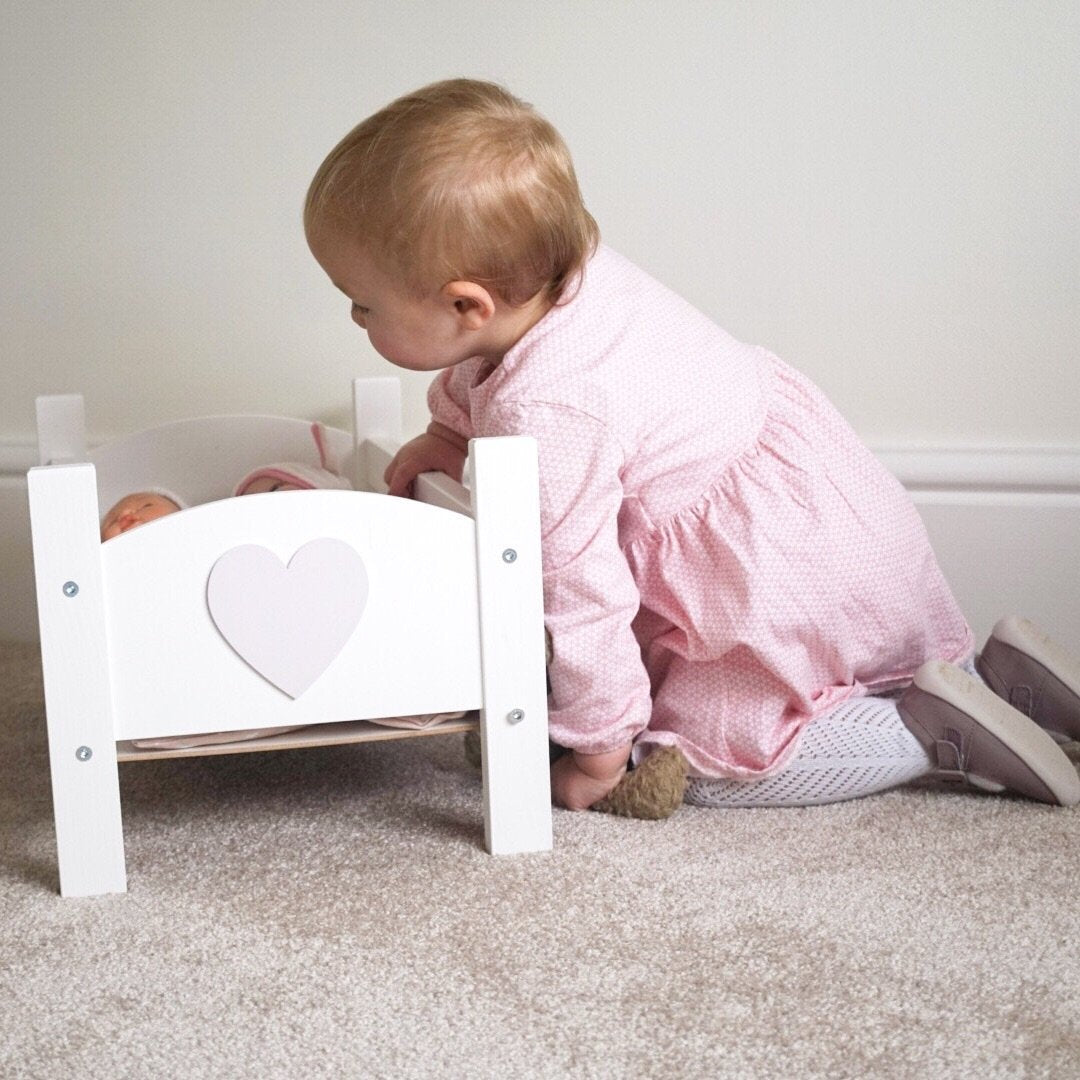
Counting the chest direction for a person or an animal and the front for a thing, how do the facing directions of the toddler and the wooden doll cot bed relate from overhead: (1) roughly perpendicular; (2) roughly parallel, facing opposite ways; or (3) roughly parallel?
roughly perpendicular

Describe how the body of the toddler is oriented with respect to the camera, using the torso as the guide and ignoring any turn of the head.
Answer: to the viewer's left
